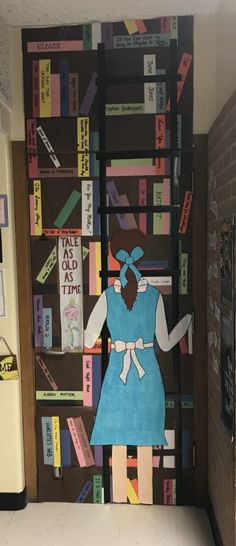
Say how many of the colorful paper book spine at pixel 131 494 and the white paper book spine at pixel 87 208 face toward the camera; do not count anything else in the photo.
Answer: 2

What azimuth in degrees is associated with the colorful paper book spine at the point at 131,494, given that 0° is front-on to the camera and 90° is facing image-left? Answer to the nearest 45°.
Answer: approximately 0°

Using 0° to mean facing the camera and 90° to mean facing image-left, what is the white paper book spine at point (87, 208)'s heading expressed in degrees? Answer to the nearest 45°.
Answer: approximately 0°
